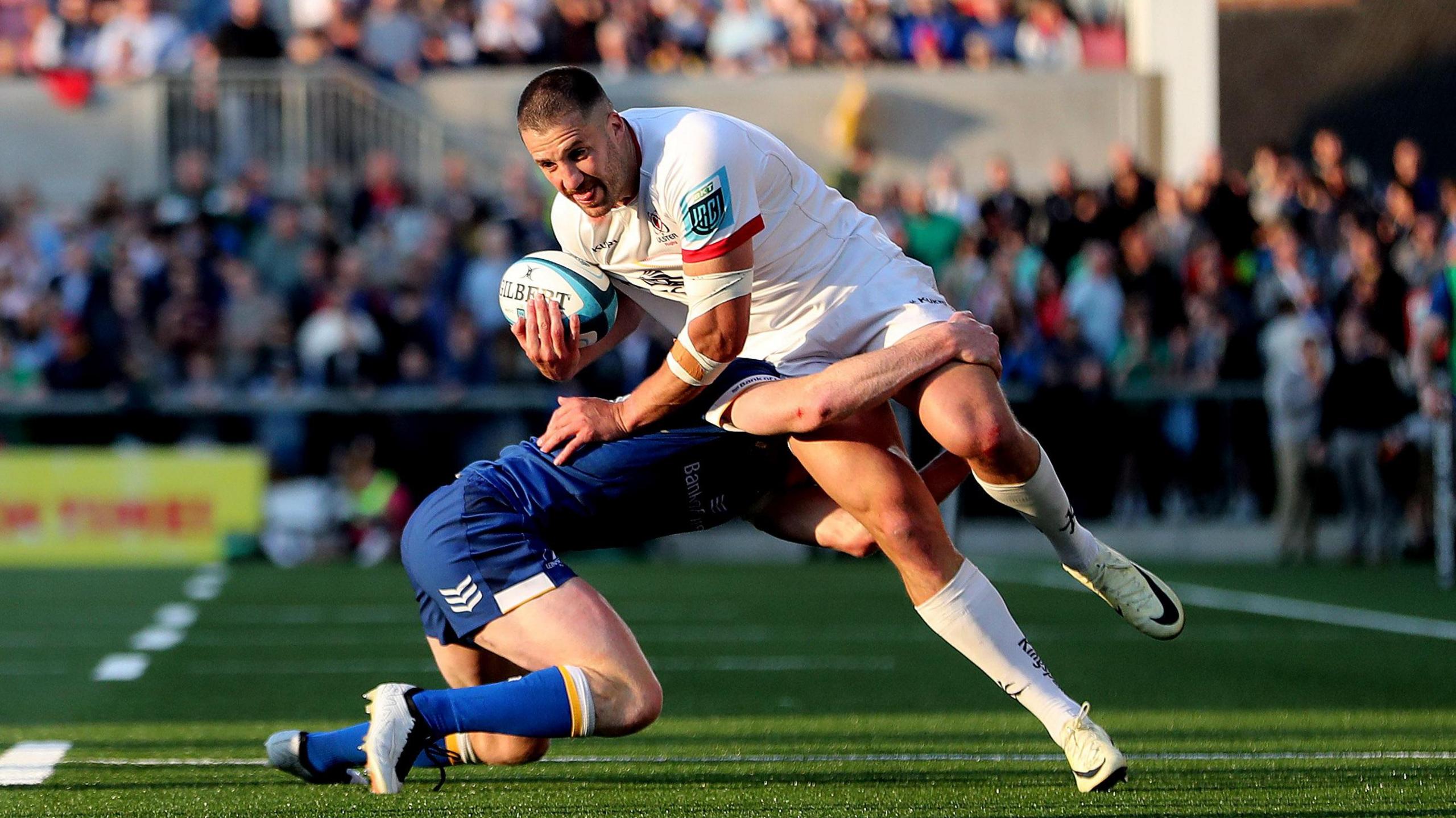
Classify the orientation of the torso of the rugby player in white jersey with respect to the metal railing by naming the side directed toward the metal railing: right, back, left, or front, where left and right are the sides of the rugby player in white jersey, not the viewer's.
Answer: right

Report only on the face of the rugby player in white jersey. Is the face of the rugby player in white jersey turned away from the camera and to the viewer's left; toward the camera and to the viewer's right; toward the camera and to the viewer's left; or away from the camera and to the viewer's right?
toward the camera and to the viewer's left

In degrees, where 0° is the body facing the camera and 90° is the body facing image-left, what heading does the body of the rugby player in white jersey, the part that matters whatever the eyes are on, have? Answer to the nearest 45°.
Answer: approximately 45°
